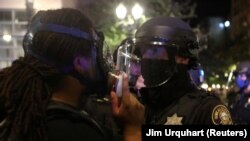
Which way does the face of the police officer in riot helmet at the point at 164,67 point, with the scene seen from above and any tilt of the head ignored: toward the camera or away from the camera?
toward the camera

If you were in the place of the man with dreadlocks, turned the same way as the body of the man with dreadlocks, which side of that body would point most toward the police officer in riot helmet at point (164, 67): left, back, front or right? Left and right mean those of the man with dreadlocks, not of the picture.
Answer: front

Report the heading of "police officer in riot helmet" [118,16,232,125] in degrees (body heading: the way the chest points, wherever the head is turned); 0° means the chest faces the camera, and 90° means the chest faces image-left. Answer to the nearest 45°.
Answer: approximately 45°

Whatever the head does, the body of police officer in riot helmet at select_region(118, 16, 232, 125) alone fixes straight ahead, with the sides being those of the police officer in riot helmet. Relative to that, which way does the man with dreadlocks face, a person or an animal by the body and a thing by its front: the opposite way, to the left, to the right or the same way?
the opposite way

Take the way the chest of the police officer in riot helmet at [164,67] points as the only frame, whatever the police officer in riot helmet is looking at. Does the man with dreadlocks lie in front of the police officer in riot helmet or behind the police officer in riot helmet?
in front

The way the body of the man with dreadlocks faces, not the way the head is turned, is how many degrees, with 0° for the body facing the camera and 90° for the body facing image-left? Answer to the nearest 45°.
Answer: approximately 225°
